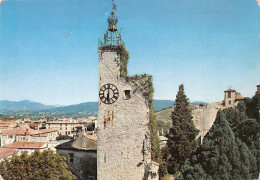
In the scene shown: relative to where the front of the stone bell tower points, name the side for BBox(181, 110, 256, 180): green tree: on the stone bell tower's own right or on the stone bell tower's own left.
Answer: on the stone bell tower's own left

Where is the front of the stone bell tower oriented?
toward the camera

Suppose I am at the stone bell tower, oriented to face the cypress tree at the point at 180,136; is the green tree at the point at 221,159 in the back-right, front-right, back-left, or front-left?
front-right

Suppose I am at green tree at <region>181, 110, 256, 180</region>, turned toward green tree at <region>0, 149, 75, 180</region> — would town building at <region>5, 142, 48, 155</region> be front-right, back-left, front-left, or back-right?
front-right

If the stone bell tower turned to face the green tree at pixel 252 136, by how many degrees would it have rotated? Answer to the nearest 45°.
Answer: approximately 90° to its left

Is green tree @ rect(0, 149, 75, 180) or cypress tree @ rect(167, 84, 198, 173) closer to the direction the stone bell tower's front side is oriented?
the green tree
